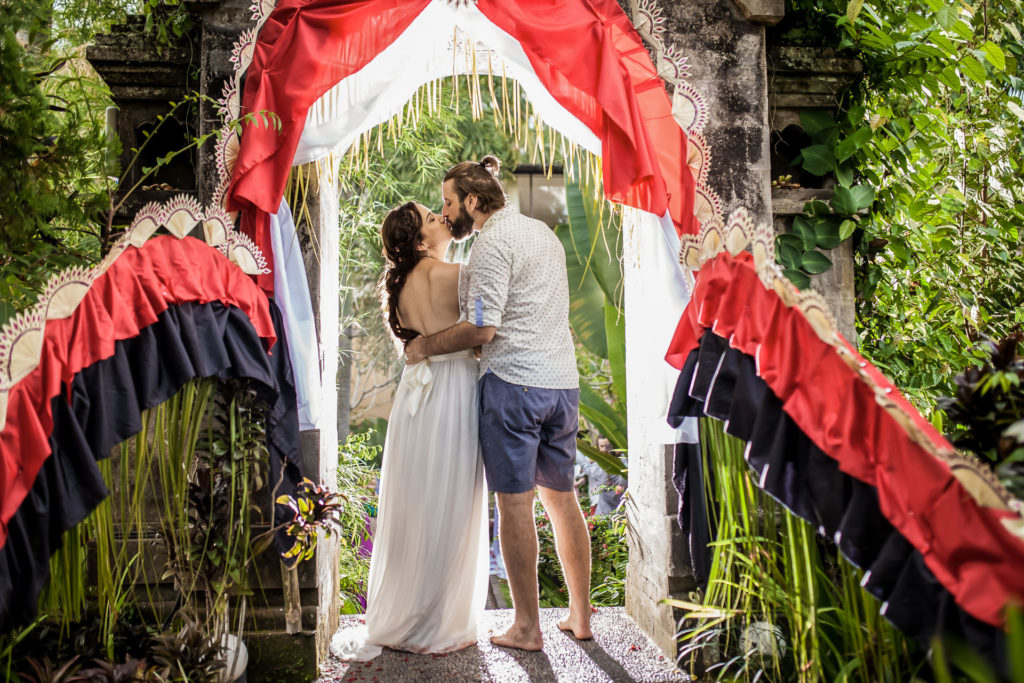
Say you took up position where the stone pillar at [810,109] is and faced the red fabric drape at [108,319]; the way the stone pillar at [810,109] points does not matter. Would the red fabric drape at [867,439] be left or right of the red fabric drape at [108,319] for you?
left

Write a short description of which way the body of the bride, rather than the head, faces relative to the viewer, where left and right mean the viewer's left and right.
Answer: facing away from the viewer and to the right of the viewer

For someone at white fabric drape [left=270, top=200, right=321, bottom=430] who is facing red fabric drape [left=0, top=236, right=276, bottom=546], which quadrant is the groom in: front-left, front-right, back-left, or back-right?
back-left

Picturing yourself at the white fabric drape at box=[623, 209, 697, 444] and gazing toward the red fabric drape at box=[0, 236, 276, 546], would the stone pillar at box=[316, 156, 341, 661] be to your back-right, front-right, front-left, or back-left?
front-right

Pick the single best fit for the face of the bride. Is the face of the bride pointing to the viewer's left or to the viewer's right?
to the viewer's right

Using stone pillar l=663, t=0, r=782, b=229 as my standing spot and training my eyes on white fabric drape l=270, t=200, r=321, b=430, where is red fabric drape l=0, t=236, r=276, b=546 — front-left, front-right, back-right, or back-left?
front-left

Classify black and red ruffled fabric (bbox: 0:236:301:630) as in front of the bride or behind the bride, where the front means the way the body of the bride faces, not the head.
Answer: behind

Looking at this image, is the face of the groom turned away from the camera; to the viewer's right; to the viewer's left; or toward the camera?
to the viewer's left

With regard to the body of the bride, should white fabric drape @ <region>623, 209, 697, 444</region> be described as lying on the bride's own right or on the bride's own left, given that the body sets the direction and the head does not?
on the bride's own right
